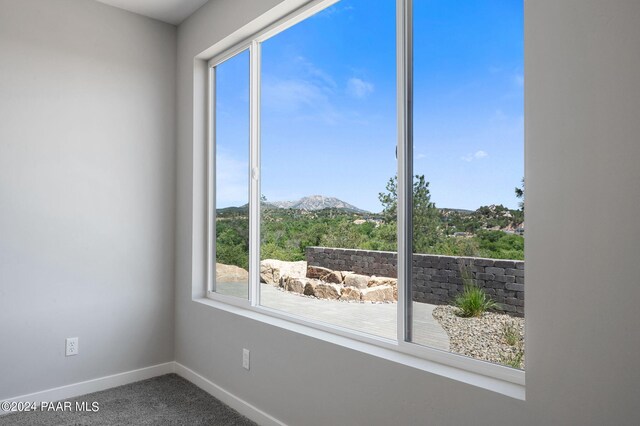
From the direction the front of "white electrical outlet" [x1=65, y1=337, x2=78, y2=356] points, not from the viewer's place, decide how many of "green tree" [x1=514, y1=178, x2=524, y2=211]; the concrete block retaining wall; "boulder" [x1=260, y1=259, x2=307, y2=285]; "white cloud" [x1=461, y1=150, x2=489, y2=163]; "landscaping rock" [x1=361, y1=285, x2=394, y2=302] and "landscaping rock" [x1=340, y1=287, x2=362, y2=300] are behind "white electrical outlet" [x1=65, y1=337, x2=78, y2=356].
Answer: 0

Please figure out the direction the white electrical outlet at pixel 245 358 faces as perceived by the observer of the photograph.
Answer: facing the viewer and to the left of the viewer

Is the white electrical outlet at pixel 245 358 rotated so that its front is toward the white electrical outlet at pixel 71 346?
no

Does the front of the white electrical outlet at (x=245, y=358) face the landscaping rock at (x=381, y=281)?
no

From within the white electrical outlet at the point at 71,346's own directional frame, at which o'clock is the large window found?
The large window is roughly at 11 o'clock from the white electrical outlet.

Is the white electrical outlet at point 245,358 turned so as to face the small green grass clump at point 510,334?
no

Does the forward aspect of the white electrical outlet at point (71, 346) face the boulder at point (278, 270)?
no

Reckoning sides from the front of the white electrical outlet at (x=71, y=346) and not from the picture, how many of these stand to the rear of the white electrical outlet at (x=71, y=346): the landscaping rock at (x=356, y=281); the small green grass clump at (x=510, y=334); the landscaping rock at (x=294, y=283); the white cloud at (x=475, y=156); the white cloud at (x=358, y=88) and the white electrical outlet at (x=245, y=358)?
0

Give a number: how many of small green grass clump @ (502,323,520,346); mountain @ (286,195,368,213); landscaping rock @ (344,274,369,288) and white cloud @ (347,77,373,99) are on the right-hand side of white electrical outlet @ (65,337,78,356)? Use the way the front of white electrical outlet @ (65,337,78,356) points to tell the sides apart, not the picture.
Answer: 0

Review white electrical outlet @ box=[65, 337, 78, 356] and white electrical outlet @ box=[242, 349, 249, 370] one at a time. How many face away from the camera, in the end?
0

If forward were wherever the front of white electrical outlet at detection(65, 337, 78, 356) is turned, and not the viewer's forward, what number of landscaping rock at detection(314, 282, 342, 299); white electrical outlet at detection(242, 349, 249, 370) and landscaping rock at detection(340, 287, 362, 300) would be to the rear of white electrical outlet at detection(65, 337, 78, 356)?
0
